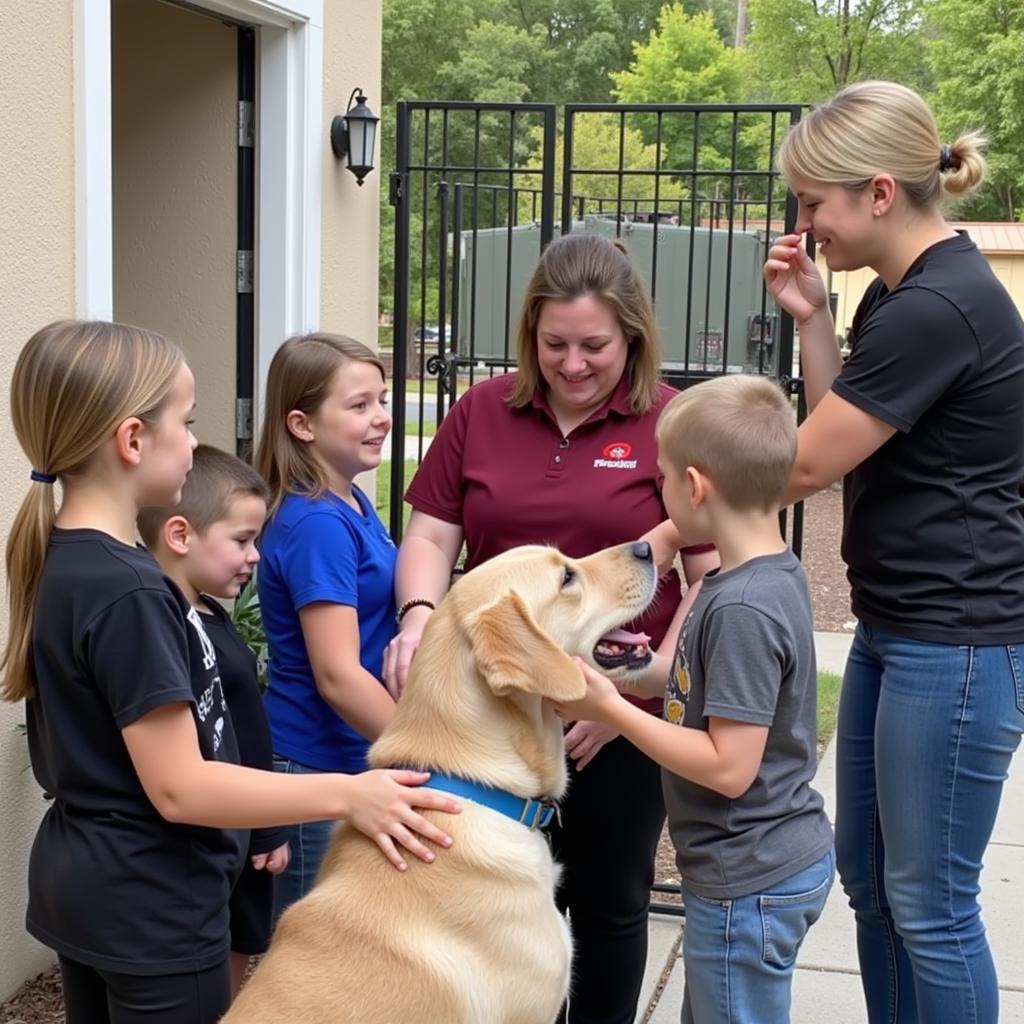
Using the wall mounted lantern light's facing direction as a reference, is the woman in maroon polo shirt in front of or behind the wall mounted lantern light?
in front

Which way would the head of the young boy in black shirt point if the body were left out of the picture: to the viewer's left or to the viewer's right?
to the viewer's right

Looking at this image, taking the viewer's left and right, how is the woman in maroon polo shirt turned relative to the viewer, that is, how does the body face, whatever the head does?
facing the viewer

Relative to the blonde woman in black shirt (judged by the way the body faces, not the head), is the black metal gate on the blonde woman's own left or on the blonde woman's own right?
on the blonde woman's own right

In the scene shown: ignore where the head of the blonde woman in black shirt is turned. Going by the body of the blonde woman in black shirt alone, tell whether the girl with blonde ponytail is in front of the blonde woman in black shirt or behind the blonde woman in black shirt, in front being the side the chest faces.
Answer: in front

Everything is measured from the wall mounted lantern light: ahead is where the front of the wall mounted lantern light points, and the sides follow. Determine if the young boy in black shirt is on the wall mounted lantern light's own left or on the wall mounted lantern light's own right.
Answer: on the wall mounted lantern light's own right

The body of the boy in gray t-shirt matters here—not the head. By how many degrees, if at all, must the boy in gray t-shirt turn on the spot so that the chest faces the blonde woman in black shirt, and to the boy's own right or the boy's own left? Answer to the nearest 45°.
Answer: approximately 135° to the boy's own right

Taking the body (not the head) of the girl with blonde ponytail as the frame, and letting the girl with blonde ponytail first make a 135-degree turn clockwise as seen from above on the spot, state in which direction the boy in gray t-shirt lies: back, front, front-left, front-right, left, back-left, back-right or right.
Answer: back-left

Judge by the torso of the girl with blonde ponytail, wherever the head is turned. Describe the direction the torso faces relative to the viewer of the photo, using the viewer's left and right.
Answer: facing to the right of the viewer

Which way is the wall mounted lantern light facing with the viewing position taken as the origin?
facing the viewer and to the right of the viewer

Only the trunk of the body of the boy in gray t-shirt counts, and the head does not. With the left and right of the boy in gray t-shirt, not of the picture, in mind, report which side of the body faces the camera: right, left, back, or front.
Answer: left

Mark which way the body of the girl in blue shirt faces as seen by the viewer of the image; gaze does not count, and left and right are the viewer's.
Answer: facing to the right of the viewer

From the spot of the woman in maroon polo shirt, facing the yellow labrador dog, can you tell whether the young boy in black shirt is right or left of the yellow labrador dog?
right

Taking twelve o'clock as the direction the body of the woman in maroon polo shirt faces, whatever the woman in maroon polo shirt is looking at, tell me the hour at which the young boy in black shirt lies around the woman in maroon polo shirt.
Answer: The young boy in black shirt is roughly at 2 o'clock from the woman in maroon polo shirt.

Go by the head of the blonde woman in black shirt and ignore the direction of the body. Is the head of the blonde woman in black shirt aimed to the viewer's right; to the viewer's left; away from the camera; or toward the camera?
to the viewer's left

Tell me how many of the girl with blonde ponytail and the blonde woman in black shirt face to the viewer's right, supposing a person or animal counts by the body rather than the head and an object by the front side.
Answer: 1

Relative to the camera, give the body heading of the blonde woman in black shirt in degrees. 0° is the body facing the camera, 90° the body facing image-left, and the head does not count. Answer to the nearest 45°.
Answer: approximately 90°
